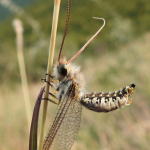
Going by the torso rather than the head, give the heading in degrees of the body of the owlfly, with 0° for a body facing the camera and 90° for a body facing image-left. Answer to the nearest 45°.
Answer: approximately 90°
